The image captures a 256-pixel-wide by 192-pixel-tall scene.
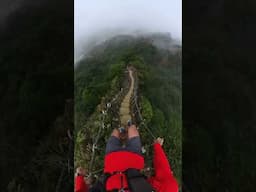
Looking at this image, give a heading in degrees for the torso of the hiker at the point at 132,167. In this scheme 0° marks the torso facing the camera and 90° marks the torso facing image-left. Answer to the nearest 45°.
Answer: approximately 180°
